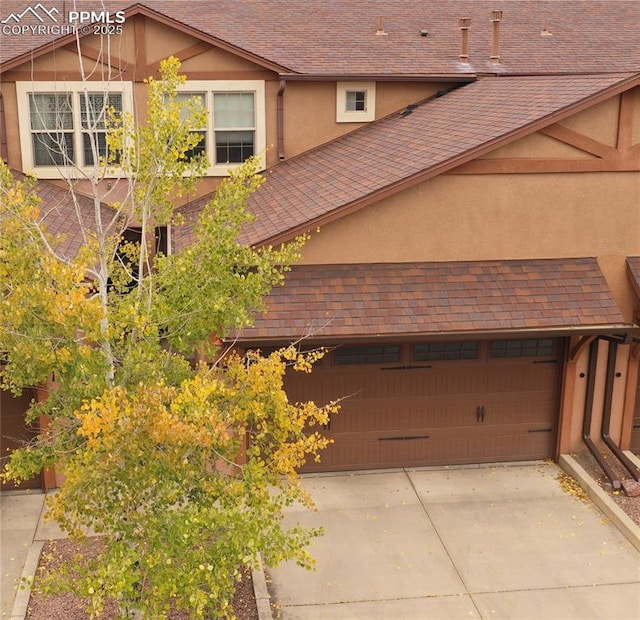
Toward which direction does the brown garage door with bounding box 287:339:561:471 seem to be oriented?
toward the camera

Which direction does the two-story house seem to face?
toward the camera

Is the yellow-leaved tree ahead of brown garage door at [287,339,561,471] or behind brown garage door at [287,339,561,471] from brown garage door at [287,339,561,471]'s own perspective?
ahead

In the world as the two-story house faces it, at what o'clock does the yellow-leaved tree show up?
The yellow-leaved tree is roughly at 1 o'clock from the two-story house.
